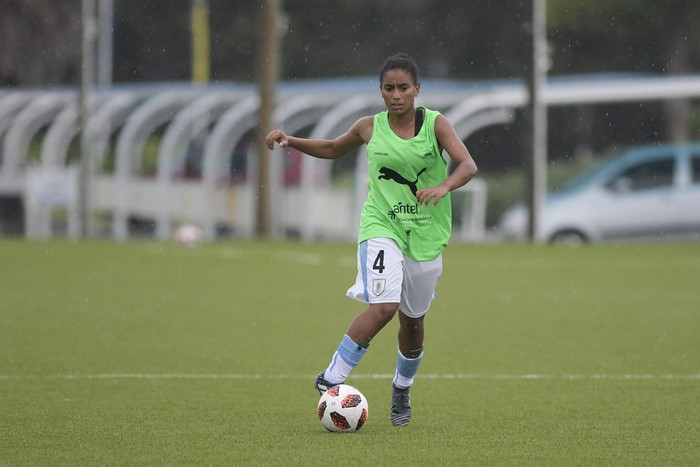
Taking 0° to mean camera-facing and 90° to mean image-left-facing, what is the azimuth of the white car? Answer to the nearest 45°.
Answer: approximately 90°

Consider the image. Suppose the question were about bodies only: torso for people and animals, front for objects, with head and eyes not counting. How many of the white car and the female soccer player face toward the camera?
1

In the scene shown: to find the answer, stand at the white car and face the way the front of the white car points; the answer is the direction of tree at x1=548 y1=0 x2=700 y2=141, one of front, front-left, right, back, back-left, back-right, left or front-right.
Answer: right

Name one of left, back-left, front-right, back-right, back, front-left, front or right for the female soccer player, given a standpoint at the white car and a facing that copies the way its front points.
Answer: left

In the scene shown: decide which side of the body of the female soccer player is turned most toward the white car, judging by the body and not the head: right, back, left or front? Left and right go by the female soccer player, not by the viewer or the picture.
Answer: back

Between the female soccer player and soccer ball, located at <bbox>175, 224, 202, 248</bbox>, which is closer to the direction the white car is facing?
the soccer ball

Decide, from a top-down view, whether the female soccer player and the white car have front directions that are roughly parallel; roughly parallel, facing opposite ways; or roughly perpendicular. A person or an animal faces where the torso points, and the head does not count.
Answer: roughly perpendicular

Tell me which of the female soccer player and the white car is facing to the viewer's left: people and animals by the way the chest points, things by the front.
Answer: the white car
